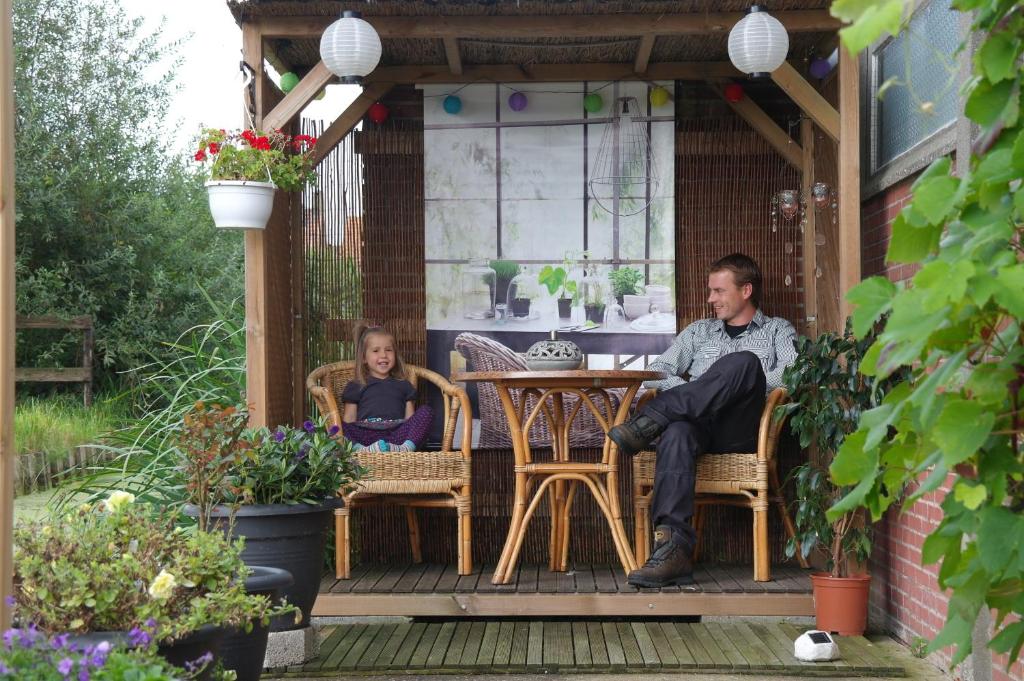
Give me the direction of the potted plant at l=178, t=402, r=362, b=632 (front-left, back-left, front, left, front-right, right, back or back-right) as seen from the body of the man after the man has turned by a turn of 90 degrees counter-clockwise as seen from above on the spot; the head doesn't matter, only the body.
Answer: right

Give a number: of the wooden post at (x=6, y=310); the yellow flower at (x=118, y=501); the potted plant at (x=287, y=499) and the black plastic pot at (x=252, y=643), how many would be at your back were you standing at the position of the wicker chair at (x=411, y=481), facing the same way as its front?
0

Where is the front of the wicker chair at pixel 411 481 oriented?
toward the camera

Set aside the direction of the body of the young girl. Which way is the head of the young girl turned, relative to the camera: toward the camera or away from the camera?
toward the camera

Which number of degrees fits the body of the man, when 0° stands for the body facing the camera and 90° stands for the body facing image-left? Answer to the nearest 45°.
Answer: approximately 45°

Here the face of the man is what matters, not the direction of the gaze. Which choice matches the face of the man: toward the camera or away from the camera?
toward the camera

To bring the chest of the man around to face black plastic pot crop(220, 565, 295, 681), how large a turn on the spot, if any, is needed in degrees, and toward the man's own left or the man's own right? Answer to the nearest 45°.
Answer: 0° — they already face it

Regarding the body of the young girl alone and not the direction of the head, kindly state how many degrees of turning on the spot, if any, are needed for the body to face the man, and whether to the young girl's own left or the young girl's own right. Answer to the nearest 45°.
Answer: approximately 45° to the young girl's own left

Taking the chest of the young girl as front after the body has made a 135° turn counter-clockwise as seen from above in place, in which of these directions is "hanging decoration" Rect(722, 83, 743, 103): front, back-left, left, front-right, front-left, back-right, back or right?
front-right

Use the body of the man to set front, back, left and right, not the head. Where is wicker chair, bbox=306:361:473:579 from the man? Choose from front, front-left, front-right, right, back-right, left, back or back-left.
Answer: front-right
